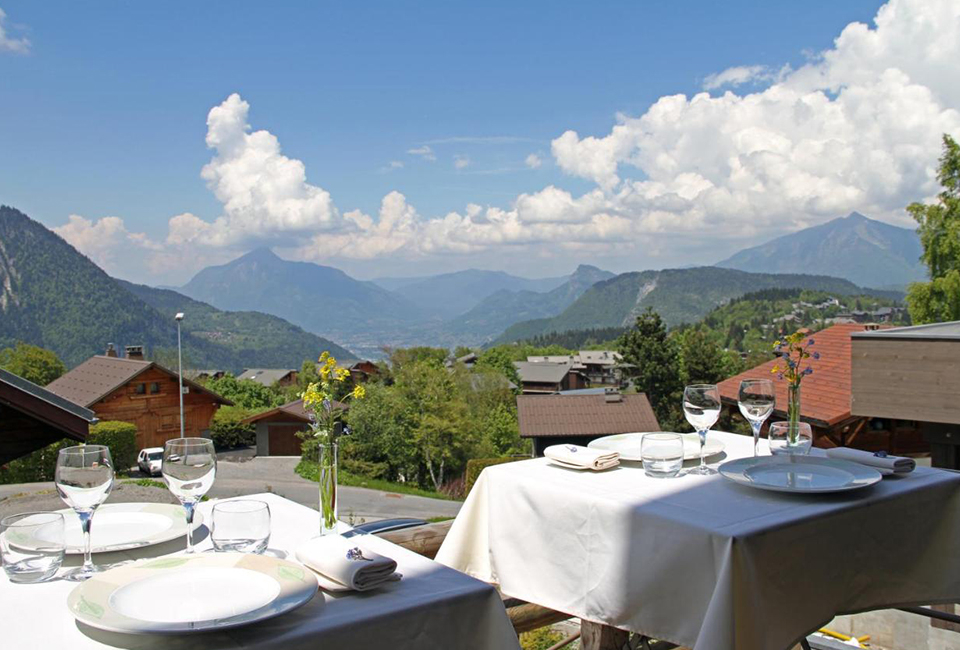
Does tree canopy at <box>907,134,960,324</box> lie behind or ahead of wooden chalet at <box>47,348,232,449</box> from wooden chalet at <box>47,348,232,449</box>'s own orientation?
ahead

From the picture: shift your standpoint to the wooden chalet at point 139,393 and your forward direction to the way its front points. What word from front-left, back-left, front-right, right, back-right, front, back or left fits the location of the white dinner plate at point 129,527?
front-right

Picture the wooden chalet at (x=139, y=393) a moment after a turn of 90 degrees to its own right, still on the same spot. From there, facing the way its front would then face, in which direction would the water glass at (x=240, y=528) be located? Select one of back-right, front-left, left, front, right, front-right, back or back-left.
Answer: front-left

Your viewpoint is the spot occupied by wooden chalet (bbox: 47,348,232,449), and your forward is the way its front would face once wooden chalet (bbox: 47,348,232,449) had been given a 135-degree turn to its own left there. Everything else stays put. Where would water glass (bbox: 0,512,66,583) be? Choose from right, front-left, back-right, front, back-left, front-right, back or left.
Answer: back

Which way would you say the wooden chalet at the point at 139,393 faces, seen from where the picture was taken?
facing the viewer and to the right of the viewer

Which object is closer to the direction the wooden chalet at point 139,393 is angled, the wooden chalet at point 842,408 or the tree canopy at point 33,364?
the wooden chalet

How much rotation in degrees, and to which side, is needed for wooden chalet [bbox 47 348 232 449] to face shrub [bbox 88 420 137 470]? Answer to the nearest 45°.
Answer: approximately 45° to its right

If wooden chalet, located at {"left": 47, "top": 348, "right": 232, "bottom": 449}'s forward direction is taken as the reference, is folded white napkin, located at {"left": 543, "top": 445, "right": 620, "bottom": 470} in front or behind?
in front

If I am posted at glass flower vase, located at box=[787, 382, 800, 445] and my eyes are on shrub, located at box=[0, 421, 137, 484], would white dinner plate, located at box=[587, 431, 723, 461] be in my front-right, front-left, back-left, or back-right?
front-left
